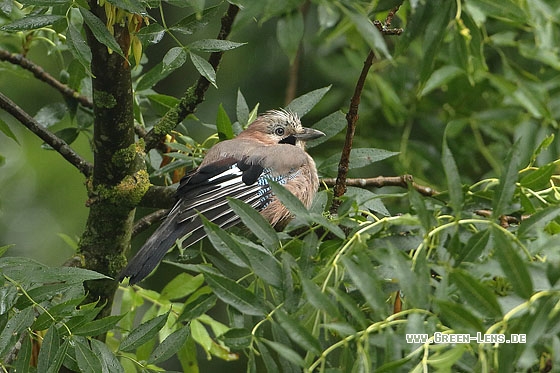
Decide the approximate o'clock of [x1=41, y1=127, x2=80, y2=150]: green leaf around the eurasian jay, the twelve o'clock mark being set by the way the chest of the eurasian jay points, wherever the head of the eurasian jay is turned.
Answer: The green leaf is roughly at 6 o'clock from the eurasian jay.

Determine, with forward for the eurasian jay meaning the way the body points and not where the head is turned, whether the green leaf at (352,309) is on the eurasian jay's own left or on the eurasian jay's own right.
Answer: on the eurasian jay's own right

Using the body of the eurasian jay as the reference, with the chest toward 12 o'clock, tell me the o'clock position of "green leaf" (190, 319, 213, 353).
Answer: The green leaf is roughly at 4 o'clock from the eurasian jay.

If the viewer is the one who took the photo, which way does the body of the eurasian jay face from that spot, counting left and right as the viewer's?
facing to the right of the viewer

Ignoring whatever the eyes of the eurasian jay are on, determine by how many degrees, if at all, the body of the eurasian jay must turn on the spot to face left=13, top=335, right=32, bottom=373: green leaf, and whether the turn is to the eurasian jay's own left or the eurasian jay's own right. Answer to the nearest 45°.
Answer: approximately 135° to the eurasian jay's own right

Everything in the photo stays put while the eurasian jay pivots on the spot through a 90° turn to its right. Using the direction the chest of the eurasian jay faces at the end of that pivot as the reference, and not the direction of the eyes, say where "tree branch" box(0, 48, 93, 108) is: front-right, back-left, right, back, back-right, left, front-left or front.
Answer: right
